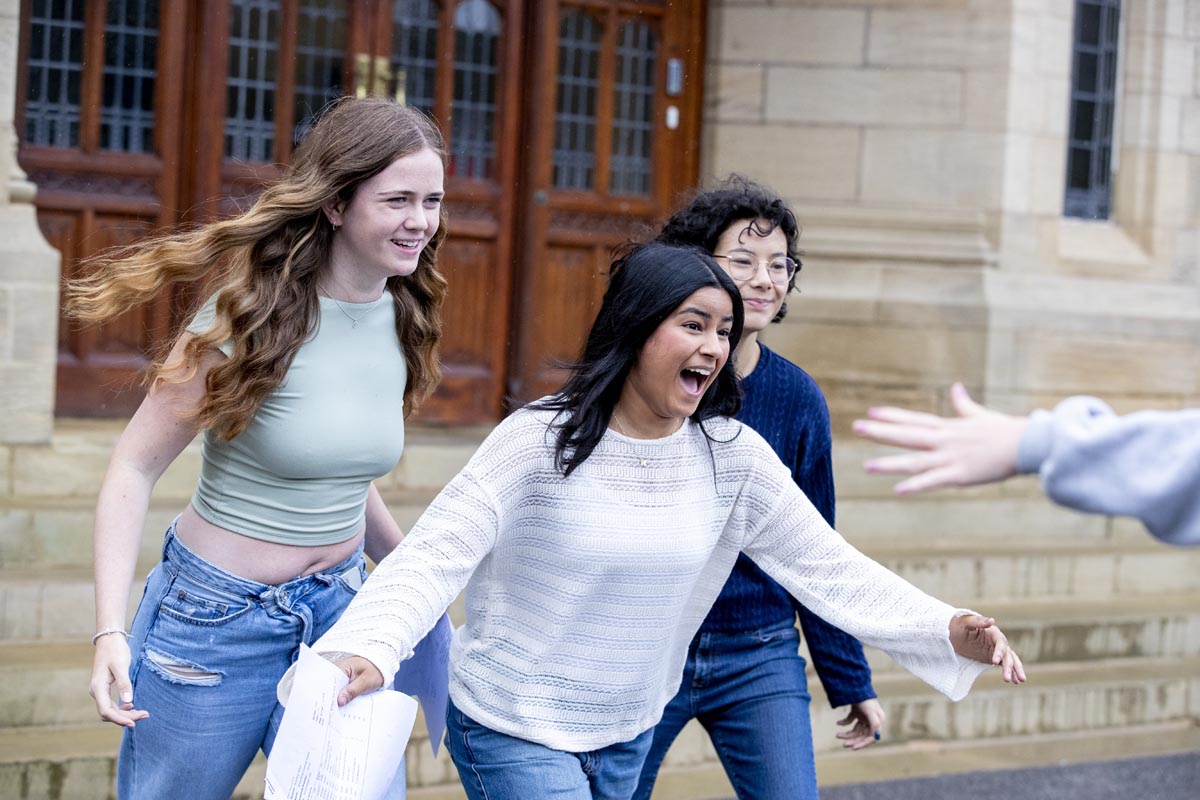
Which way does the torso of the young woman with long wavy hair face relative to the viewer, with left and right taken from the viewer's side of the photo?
facing the viewer and to the right of the viewer

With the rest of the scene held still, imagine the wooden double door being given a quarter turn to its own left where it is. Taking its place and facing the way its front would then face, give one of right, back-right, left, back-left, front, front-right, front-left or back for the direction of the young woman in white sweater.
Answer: right

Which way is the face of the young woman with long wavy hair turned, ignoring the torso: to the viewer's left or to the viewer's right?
to the viewer's right

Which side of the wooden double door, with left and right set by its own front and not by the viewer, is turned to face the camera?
front

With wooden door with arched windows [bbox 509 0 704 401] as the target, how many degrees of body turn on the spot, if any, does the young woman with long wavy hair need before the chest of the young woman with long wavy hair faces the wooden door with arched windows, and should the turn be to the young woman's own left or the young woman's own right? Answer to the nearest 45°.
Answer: approximately 135° to the young woman's own left

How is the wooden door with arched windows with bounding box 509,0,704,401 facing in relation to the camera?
toward the camera

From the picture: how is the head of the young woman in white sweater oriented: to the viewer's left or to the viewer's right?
to the viewer's right

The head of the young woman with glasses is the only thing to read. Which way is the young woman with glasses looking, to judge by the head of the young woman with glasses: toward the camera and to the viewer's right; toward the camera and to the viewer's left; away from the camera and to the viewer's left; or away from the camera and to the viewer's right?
toward the camera and to the viewer's right

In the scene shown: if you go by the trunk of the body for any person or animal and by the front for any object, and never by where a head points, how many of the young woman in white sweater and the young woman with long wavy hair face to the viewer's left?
0

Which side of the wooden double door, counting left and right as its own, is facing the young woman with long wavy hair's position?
front

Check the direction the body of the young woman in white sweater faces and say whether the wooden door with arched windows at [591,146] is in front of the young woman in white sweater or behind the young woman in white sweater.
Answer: behind

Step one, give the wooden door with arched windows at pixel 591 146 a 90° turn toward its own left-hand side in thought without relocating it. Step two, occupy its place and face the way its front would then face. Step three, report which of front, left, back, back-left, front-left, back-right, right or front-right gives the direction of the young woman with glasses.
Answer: right

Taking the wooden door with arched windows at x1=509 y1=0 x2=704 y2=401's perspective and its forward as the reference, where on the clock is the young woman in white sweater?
The young woman in white sweater is roughly at 12 o'clock from the wooden door with arched windows.

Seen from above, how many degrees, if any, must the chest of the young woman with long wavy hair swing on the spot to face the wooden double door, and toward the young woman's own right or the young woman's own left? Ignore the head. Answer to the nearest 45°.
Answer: approximately 135° to the young woman's own left
